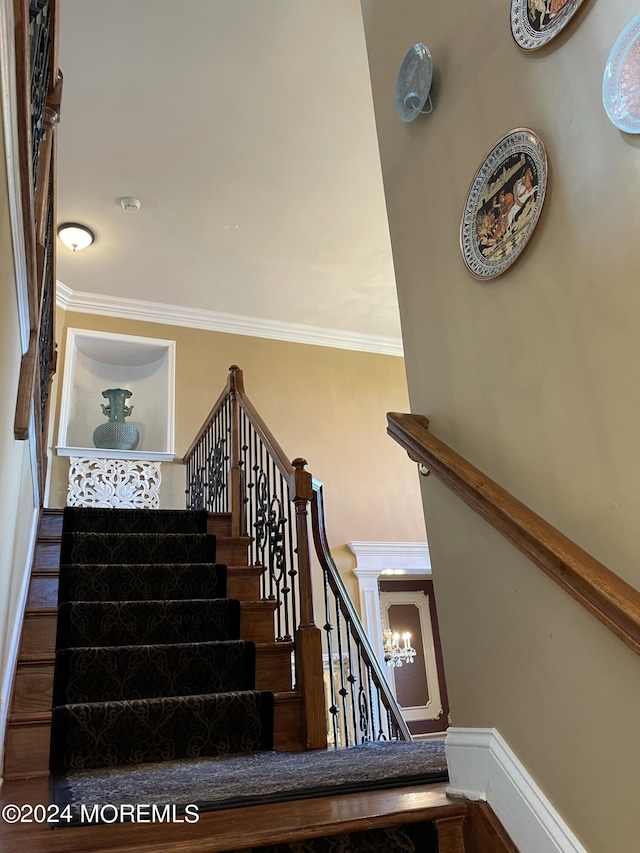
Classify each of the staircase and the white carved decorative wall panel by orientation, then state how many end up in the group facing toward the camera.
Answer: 2

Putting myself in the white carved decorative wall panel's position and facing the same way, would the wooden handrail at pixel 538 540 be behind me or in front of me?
in front

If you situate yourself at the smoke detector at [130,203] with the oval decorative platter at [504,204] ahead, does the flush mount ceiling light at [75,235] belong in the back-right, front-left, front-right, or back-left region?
back-right

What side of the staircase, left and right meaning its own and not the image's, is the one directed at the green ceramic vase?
back

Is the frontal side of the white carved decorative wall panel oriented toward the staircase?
yes

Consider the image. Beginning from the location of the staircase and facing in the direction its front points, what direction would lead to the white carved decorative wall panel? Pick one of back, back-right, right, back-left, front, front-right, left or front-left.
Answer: back

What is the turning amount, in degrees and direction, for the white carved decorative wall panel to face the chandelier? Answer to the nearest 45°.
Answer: approximately 90° to its left

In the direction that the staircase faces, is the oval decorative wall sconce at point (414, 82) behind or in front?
in front

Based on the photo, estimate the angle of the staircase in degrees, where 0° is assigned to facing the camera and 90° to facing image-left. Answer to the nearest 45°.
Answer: approximately 0°
